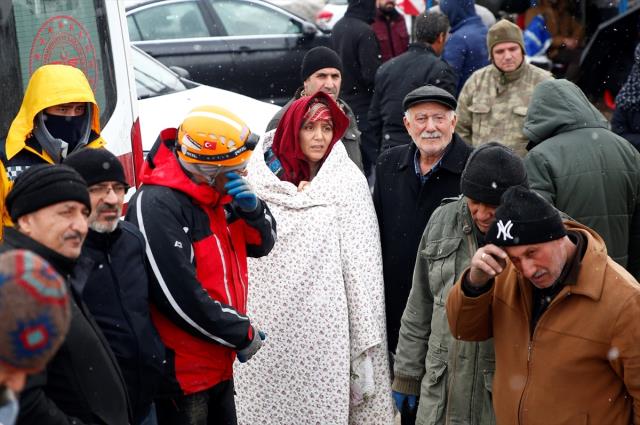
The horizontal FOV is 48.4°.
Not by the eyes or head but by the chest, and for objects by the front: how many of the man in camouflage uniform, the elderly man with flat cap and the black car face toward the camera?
2

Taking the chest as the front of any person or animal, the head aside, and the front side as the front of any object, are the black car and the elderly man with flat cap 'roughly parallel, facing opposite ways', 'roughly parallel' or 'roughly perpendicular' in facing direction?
roughly perpendicular

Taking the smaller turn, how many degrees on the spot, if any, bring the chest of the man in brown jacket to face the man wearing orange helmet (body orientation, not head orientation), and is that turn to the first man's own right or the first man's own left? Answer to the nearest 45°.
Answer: approximately 45° to the first man's own right

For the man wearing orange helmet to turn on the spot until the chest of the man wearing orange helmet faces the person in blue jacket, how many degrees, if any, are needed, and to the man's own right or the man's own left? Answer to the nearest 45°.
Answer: approximately 90° to the man's own left

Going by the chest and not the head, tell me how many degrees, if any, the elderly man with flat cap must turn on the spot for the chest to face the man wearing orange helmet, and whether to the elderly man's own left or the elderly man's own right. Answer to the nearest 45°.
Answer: approximately 45° to the elderly man's own right

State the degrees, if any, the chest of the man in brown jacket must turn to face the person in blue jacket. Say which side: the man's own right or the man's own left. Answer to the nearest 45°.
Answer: approximately 135° to the man's own right

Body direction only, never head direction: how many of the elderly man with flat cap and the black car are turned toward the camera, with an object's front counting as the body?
1

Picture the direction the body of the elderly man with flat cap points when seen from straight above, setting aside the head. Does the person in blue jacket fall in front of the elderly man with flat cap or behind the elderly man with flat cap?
behind

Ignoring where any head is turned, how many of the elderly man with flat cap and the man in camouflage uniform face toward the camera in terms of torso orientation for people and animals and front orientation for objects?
2

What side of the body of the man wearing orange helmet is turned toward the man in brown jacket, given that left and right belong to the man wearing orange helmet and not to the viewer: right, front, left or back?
front

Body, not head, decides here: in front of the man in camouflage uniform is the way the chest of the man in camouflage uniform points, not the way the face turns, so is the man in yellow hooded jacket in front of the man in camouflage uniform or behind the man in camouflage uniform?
in front

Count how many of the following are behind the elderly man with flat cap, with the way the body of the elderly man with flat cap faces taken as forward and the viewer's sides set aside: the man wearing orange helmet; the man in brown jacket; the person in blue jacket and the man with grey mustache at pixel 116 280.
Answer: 1

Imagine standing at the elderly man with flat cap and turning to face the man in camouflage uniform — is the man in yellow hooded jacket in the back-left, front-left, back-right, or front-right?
back-left
